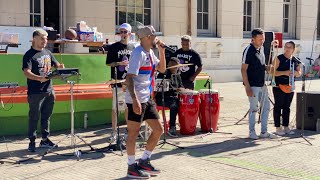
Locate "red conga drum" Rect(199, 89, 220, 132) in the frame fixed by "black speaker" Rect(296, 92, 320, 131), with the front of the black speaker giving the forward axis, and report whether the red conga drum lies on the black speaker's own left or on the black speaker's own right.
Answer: on the black speaker's own right

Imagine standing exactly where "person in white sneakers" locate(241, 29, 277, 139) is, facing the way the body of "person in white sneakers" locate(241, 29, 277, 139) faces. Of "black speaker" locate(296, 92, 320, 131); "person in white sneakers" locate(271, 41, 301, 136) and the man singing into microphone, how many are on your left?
2

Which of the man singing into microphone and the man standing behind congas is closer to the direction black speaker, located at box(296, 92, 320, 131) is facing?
the man singing into microphone

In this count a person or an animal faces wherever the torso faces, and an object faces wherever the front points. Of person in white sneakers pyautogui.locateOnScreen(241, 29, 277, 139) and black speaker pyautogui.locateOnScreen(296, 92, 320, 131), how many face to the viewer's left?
0

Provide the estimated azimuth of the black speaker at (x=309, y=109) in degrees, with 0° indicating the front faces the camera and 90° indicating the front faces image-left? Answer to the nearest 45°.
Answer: approximately 315°

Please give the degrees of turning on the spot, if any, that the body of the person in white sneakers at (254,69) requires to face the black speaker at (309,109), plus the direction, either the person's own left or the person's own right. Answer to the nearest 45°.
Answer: approximately 90° to the person's own left

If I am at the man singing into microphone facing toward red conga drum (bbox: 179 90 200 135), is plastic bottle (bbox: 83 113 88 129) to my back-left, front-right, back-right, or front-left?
front-left

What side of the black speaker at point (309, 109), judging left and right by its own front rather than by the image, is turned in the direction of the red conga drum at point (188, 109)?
right

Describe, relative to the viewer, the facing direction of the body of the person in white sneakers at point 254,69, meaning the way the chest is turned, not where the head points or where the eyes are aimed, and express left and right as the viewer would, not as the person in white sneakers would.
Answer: facing the viewer and to the right of the viewer

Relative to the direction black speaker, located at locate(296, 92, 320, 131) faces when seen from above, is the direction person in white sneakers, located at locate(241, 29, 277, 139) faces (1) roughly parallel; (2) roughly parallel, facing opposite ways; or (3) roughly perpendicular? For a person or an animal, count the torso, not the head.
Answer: roughly parallel
